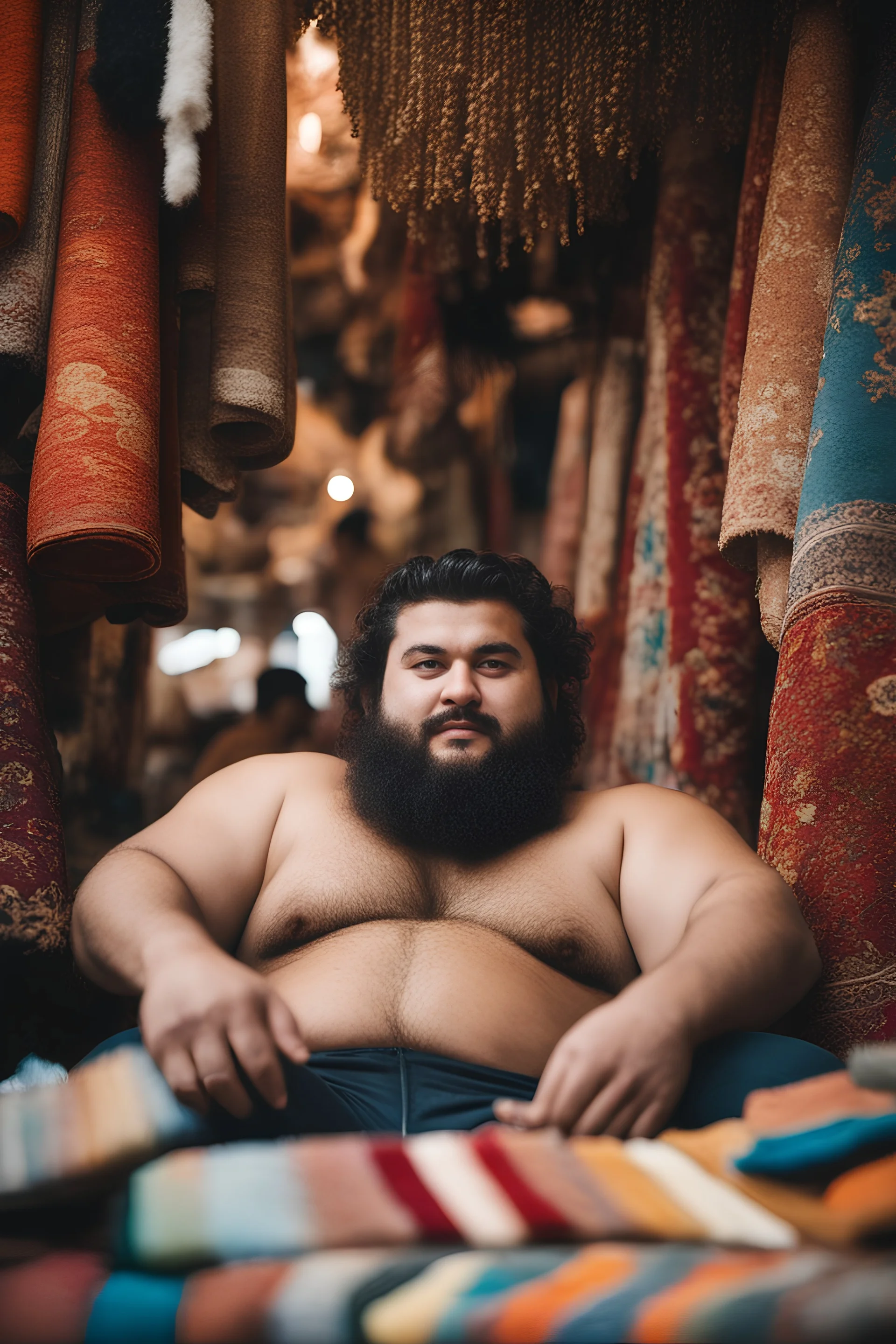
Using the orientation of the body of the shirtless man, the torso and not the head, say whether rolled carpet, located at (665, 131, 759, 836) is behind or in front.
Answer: behind

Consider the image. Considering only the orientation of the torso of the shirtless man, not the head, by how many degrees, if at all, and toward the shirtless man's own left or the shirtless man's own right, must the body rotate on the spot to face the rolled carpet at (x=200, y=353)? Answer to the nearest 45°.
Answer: approximately 135° to the shirtless man's own right

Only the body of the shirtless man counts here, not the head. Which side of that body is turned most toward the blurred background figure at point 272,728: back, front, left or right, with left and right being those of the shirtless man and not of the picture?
back

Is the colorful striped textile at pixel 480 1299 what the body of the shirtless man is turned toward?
yes

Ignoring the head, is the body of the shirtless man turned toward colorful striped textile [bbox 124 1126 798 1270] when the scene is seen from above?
yes

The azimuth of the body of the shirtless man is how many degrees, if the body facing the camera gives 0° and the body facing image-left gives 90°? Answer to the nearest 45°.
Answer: approximately 0°
